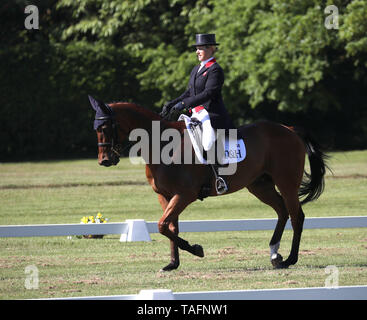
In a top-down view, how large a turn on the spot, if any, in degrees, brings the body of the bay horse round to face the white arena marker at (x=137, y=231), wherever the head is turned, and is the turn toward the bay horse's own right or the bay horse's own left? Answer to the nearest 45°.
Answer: approximately 45° to the bay horse's own right

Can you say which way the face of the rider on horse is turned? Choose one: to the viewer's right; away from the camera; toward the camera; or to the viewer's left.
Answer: to the viewer's left

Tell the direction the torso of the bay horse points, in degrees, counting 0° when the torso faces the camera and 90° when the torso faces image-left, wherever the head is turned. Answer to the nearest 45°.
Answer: approximately 90°

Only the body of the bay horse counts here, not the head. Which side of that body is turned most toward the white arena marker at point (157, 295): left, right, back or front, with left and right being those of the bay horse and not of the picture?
left
